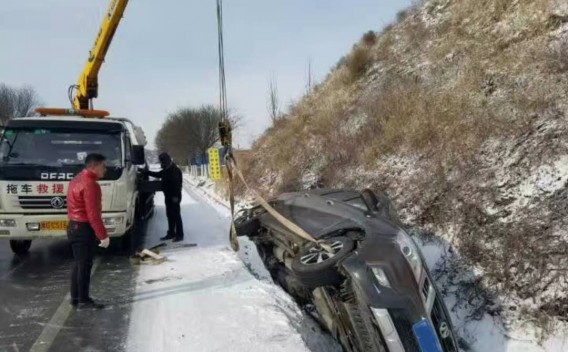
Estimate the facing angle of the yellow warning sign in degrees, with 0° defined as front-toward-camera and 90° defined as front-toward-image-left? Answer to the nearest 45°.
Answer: approximately 0°

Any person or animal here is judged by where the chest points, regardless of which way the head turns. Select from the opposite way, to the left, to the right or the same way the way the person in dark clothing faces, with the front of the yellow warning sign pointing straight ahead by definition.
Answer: to the right

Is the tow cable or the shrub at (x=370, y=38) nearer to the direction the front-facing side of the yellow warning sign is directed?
the tow cable

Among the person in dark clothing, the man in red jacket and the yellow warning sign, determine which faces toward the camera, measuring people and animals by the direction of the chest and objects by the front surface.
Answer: the yellow warning sign

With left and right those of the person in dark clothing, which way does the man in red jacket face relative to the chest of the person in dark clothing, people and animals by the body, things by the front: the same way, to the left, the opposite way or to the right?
the opposite way

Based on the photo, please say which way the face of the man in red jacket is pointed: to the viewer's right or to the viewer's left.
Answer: to the viewer's right

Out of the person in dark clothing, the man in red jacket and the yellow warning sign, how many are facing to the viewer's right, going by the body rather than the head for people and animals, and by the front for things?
1

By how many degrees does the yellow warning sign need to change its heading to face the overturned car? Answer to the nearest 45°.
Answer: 0° — it already faces it

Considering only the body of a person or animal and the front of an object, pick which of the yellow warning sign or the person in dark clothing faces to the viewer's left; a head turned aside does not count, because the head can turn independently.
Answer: the person in dark clothing

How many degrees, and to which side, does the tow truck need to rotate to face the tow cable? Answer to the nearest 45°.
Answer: approximately 45° to its left

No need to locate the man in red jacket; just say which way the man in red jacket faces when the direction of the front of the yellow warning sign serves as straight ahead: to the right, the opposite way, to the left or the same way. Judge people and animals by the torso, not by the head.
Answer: to the left

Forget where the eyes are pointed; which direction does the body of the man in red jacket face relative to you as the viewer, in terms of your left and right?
facing to the right of the viewer

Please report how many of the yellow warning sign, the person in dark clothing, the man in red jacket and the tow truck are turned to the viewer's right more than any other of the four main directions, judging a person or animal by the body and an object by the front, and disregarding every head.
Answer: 1
